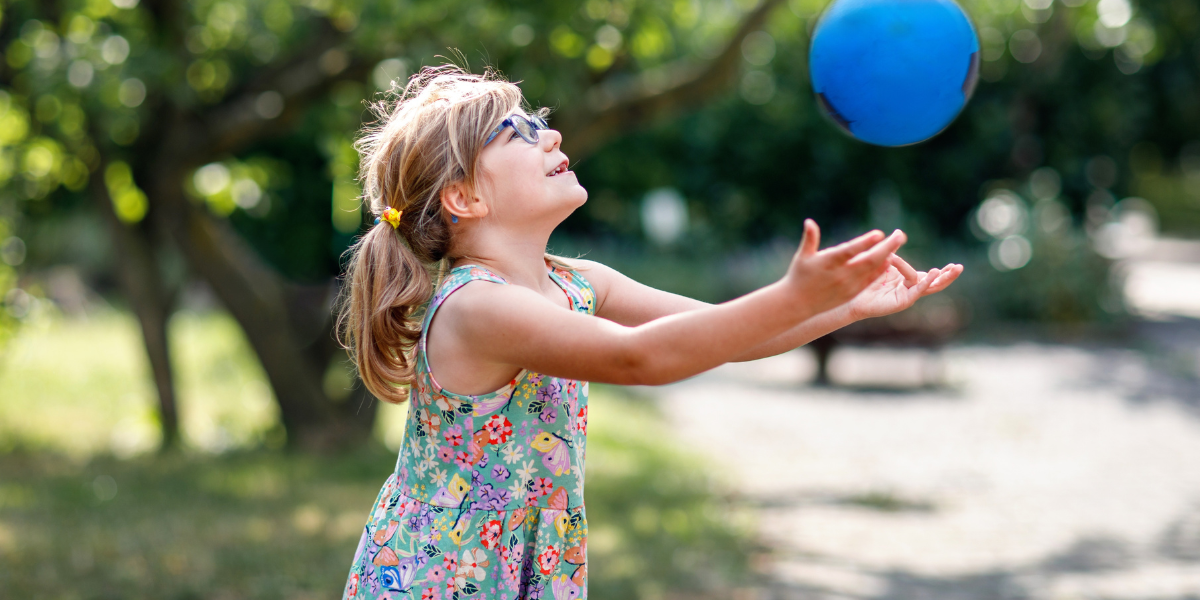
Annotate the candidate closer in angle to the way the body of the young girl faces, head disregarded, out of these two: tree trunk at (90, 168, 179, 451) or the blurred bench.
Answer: the blurred bench

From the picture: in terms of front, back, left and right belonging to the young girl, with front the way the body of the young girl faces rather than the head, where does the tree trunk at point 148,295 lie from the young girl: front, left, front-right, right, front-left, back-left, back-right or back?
back-left

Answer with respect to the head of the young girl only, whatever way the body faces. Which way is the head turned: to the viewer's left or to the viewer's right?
to the viewer's right

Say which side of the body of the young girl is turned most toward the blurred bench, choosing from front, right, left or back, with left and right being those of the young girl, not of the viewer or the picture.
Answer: left

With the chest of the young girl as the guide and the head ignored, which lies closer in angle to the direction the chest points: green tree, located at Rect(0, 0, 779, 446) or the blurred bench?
the blurred bench

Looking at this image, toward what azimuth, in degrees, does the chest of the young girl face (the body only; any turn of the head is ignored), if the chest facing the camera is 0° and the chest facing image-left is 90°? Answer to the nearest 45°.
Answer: approximately 270°

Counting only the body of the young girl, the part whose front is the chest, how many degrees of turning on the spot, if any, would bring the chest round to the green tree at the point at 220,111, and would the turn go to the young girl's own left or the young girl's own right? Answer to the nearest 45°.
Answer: approximately 135° to the young girl's own left
